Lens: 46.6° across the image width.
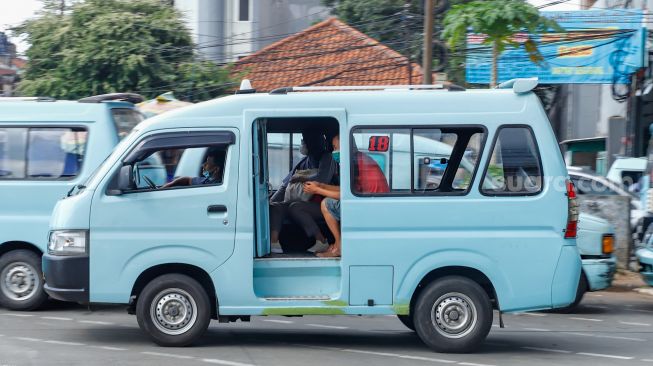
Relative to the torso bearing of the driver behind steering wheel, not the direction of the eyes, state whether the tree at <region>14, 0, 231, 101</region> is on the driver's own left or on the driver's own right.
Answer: on the driver's own right

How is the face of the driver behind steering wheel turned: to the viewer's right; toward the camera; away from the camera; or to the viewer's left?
to the viewer's left

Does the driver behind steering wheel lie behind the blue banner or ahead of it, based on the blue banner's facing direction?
ahead

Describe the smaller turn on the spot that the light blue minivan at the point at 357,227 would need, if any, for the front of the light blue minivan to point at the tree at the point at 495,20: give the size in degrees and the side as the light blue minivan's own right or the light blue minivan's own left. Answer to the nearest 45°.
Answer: approximately 135° to the light blue minivan's own right

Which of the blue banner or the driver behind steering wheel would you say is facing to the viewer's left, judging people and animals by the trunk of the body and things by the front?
the driver behind steering wheel

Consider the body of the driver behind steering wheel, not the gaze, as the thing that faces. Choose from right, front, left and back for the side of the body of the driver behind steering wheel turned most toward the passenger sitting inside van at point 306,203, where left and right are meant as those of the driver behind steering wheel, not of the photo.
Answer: back

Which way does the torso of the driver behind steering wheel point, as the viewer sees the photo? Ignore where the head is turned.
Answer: to the viewer's left

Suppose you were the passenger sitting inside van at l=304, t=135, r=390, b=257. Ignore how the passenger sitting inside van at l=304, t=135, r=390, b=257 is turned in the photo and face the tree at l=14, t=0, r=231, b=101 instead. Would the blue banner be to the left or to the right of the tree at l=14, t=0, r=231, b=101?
right

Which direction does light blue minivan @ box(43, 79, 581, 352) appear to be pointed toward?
to the viewer's left
